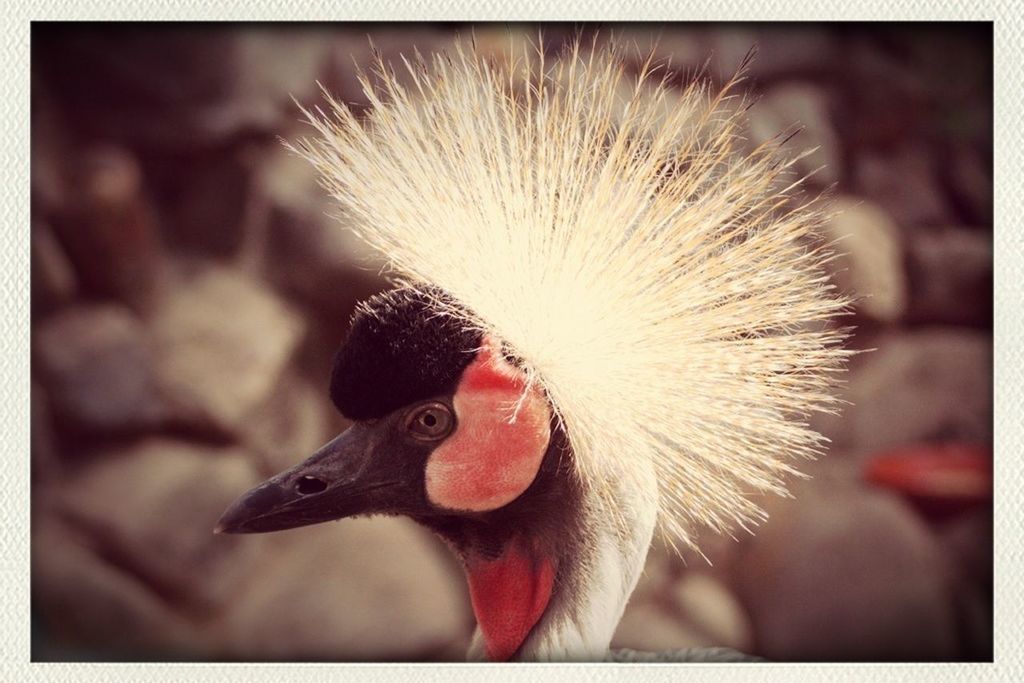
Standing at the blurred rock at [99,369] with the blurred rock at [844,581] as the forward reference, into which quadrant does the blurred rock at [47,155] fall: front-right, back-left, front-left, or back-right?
back-left
